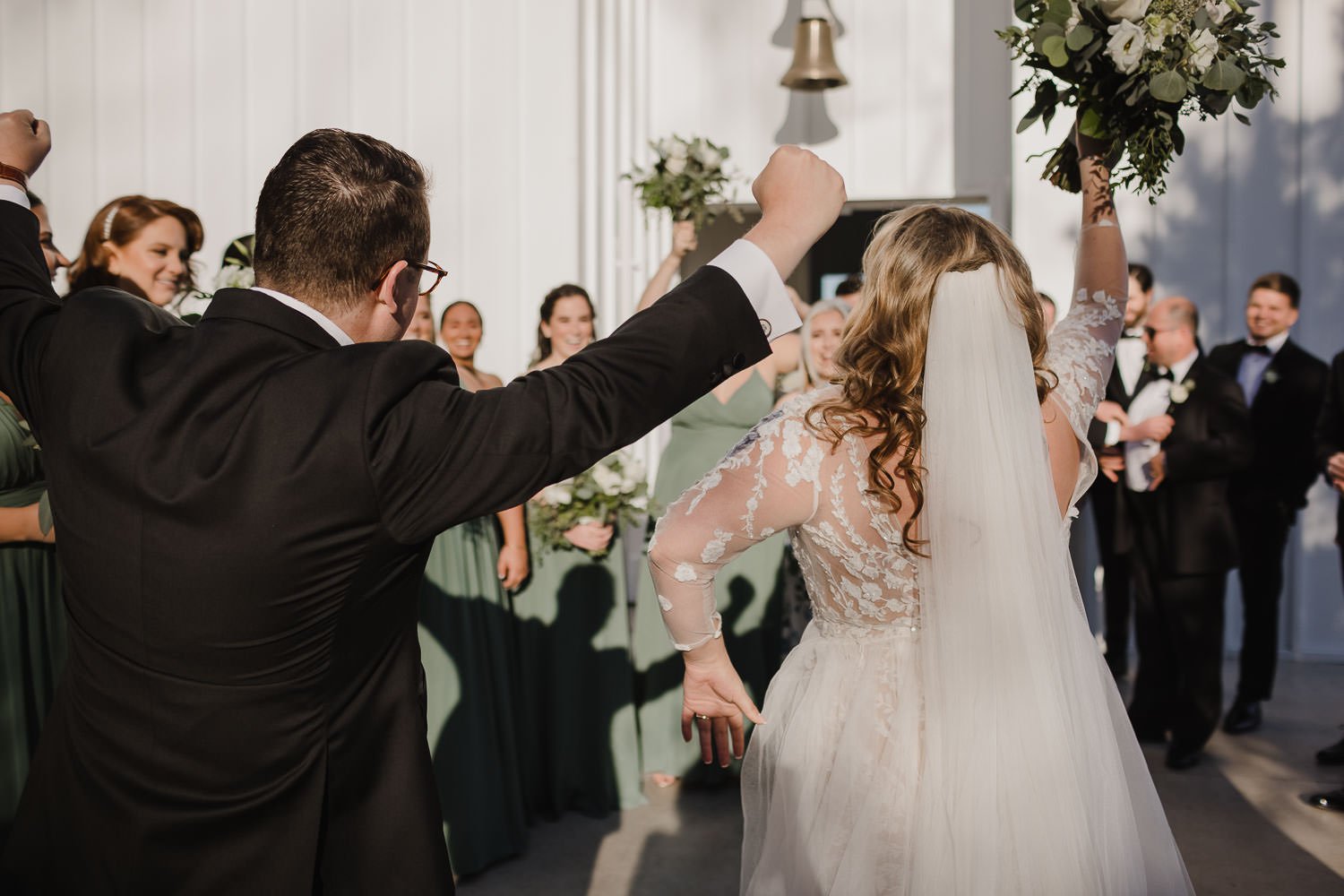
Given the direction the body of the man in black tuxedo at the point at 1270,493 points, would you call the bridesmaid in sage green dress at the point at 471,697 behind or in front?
in front

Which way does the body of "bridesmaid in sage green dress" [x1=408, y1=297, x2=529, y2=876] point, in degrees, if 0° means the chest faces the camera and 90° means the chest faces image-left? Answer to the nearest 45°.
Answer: approximately 0°

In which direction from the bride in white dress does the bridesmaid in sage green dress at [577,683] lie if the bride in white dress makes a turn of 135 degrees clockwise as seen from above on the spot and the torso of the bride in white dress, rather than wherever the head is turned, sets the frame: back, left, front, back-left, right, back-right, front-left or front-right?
back

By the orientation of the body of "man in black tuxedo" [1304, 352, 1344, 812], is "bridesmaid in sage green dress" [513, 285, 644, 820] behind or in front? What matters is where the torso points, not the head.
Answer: in front

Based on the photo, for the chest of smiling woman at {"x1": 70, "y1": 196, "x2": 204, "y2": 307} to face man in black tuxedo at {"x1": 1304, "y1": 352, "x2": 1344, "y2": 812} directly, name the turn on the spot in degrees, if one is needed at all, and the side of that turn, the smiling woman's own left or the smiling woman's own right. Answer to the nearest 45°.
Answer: approximately 45° to the smiling woman's own left

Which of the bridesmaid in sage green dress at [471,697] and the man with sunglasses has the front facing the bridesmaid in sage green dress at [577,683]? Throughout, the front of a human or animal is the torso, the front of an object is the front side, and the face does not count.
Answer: the man with sunglasses

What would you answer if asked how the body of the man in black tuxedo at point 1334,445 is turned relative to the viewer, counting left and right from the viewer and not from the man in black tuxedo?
facing to the left of the viewer

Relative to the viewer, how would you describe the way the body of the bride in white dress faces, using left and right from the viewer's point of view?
facing away from the viewer
